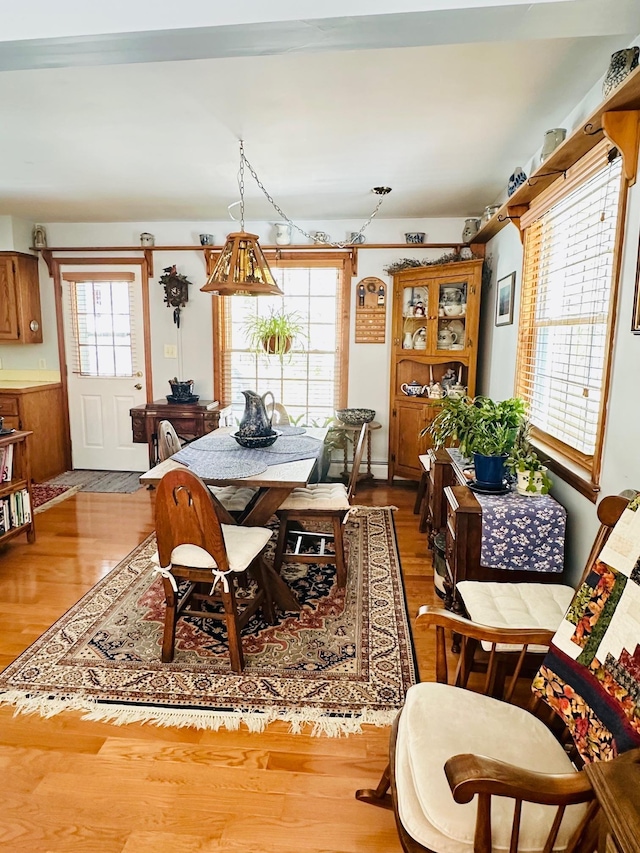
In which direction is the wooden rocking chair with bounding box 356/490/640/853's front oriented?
to the viewer's left

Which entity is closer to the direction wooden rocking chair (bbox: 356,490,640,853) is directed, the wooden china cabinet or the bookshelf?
the bookshelf

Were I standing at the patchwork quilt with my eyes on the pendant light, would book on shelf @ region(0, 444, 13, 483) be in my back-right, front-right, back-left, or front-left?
front-left

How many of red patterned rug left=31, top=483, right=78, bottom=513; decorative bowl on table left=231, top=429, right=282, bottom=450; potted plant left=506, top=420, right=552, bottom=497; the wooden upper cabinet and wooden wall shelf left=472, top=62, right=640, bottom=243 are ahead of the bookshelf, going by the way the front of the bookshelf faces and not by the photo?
3

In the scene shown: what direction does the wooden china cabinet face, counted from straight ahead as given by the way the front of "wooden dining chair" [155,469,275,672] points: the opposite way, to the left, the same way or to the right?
the opposite way

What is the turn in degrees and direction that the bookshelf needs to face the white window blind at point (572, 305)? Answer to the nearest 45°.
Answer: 0° — it already faces it

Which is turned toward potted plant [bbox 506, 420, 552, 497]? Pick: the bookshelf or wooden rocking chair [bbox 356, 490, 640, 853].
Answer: the bookshelf

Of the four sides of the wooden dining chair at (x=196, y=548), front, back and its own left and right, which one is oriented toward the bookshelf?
left

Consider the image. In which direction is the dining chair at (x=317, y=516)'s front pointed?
to the viewer's left

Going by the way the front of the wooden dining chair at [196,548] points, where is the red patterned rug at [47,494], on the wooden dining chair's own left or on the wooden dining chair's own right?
on the wooden dining chair's own left

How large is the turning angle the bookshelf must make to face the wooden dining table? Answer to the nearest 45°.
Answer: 0° — it already faces it

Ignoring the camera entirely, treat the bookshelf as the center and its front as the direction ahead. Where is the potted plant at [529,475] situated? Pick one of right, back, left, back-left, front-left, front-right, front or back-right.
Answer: front

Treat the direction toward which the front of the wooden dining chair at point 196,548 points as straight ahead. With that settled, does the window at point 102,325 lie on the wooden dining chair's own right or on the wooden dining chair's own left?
on the wooden dining chair's own left

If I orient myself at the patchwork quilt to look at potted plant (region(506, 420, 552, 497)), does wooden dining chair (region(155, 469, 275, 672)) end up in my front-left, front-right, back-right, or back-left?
front-left

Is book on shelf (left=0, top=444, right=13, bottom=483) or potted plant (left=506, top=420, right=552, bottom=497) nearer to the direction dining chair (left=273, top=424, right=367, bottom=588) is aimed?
the book on shelf

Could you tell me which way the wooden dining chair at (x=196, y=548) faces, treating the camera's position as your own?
facing away from the viewer and to the right of the viewer

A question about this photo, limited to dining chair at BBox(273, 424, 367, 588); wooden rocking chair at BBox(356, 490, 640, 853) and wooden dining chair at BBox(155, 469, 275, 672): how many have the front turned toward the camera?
0
